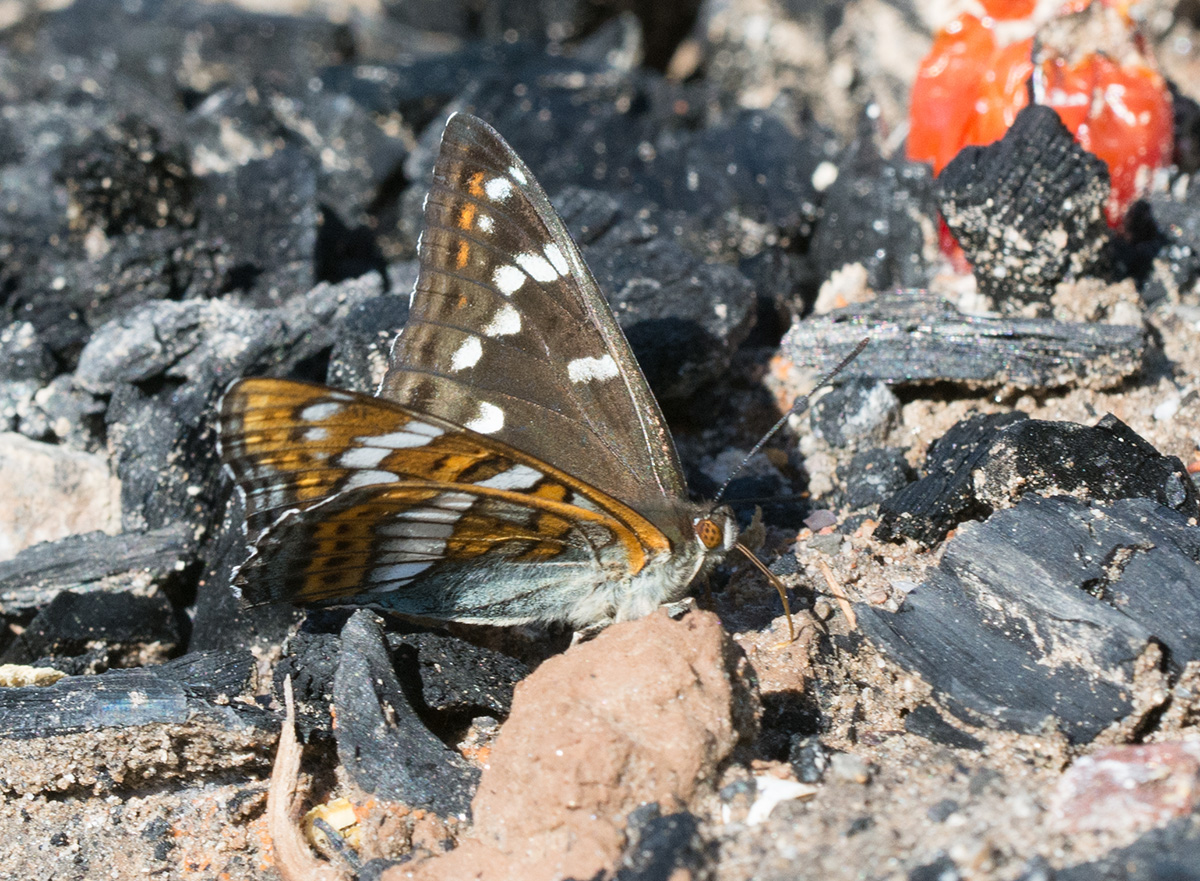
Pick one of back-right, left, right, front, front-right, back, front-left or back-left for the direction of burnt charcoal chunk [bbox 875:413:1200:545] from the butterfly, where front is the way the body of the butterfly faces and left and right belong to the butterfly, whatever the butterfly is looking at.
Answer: front

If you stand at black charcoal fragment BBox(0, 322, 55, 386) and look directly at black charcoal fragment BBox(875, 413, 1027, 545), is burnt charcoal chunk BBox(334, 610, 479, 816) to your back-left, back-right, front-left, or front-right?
front-right

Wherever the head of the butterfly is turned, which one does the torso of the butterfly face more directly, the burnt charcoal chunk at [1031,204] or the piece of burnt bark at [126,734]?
the burnt charcoal chunk

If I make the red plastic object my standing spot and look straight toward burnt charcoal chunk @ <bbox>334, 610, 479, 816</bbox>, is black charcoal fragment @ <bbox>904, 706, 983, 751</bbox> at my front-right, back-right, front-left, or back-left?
front-left

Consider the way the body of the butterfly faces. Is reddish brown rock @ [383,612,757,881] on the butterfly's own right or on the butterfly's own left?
on the butterfly's own right

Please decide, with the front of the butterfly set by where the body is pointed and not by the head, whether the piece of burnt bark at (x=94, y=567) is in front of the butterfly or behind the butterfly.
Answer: behind

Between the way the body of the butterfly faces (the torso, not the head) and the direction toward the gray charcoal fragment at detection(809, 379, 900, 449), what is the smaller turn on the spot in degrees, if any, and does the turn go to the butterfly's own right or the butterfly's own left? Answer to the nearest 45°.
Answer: approximately 45° to the butterfly's own left

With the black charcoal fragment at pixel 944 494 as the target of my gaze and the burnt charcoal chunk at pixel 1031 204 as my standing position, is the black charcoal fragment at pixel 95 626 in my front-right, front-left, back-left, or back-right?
front-right

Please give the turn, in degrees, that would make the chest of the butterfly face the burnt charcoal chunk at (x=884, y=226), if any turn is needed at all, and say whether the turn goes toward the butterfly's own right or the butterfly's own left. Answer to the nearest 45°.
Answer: approximately 45° to the butterfly's own left

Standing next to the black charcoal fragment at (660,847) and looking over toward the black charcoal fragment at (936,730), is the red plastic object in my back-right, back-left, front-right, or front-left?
front-left

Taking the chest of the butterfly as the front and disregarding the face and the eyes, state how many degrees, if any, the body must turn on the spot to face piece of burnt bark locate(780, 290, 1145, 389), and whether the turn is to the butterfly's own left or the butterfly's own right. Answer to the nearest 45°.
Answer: approximately 45° to the butterfly's own left

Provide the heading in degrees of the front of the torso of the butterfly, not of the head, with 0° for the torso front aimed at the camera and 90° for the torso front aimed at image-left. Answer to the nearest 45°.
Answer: approximately 270°

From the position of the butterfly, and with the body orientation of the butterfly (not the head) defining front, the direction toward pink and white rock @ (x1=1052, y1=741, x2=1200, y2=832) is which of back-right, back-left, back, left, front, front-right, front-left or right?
front-right

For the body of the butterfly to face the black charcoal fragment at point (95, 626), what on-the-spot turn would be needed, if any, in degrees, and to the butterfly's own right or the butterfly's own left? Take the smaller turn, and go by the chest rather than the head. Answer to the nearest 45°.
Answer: approximately 180°

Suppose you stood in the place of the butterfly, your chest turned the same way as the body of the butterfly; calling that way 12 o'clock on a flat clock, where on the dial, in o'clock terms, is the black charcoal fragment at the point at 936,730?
The black charcoal fragment is roughly at 1 o'clock from the butterfly.
